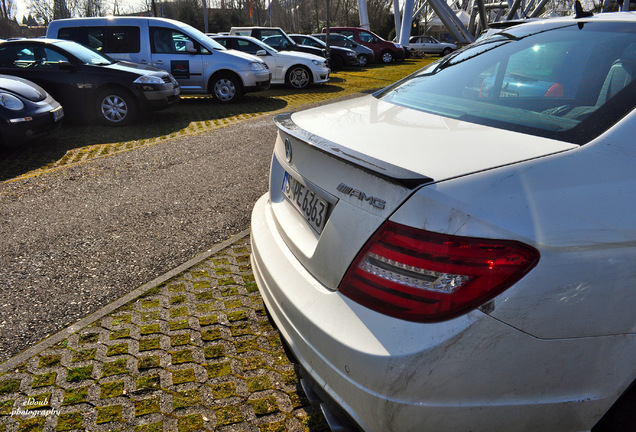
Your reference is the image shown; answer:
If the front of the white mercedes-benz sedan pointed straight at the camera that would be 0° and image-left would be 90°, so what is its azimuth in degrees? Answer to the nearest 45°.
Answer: approximately 225°

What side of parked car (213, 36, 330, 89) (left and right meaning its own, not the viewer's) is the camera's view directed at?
right

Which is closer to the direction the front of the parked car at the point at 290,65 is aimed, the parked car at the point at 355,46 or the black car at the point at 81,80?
the parked car

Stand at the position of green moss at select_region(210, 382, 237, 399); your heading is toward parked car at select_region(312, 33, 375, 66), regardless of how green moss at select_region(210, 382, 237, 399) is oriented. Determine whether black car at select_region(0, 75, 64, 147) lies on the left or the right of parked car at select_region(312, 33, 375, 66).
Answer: left

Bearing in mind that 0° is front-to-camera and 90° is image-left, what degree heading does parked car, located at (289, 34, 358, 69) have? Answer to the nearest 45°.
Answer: approximately 315°

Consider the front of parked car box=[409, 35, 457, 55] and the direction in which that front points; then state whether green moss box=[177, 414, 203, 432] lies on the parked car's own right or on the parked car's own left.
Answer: on the parked car's own right

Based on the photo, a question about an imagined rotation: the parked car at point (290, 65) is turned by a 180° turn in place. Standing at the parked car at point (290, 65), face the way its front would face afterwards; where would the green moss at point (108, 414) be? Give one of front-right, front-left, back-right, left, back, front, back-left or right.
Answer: left

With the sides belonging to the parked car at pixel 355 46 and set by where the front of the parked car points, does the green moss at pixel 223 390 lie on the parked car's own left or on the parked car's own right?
on the parked car's own right

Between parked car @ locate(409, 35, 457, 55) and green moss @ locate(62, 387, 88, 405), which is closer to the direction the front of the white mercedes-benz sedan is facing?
the parked car

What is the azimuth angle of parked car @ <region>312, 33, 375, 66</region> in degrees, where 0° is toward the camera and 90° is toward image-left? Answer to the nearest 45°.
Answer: approximately 315°

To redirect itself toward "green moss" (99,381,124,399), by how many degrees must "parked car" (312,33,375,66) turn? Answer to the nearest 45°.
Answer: approximately 45° to its right

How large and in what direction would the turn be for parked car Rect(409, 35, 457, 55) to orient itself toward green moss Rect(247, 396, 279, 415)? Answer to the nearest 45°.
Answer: approximately 45° to its right

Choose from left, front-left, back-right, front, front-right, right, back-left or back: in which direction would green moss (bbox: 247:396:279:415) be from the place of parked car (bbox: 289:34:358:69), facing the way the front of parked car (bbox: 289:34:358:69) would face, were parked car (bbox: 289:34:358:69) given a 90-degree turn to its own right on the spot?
front-left

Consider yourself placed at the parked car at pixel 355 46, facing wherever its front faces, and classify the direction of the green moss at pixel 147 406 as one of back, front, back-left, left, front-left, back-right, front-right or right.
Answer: front-right

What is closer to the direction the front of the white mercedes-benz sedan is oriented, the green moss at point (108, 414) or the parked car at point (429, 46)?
the parked car
